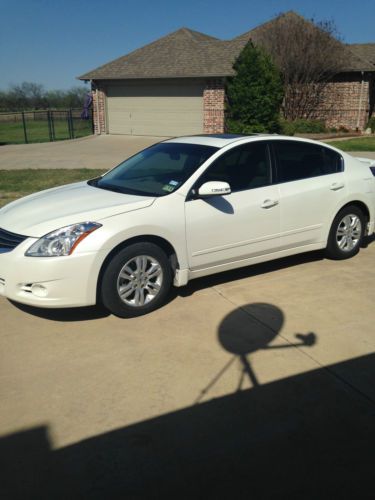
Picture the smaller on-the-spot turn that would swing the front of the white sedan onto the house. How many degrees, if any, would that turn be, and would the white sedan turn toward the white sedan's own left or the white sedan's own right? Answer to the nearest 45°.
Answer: approximately 135° to the white sedan's own right

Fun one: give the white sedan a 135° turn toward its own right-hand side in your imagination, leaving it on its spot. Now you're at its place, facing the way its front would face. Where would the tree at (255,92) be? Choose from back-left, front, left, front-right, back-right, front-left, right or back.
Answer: front

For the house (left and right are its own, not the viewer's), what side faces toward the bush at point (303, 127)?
left

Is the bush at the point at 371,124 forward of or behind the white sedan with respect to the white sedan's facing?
behind

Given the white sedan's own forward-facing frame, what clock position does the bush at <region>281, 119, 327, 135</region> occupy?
The bush is roughly at 5 o'clock from the white sedan.

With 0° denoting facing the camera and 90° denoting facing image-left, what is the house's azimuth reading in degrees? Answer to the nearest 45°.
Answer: approximately 0°

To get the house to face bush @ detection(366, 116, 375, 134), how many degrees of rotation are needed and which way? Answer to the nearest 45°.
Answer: approximately 90° to its left

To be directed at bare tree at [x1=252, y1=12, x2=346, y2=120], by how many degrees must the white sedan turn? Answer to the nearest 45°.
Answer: approximately 135° to its right
